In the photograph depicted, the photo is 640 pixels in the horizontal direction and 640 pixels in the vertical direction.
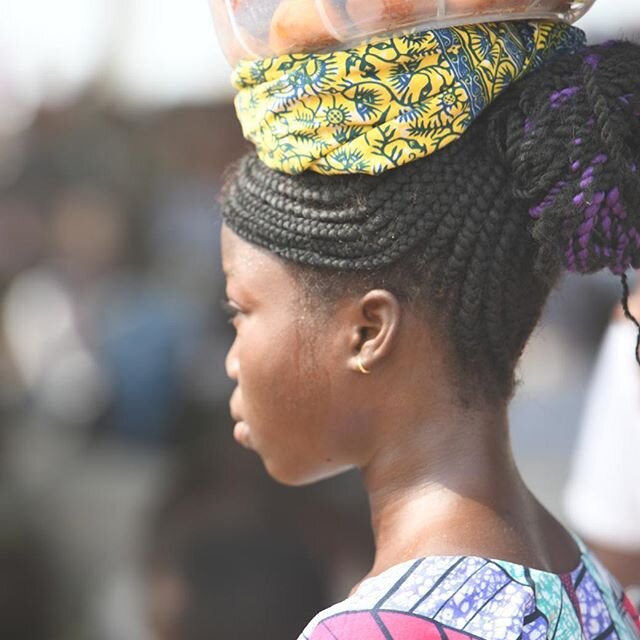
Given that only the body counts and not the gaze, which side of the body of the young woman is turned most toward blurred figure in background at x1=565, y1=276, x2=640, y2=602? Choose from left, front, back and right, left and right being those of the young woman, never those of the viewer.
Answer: right

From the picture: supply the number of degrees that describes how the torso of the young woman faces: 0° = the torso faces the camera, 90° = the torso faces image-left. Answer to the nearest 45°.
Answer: approximately 135°
